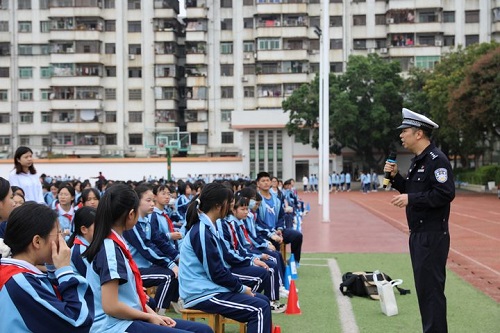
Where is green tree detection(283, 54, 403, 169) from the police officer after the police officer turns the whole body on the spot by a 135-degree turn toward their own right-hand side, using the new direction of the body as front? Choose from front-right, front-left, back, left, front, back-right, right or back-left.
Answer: front-left

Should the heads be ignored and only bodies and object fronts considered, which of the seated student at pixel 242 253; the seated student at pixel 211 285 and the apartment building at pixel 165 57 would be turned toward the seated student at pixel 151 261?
the apartment building

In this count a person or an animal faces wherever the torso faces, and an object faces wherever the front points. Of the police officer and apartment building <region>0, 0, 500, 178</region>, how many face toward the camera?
1

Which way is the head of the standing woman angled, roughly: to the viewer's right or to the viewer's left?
to the viewer's right

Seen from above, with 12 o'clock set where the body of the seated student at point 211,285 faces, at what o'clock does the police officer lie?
The police officer is roughly at 12 o'clock from the seated student.

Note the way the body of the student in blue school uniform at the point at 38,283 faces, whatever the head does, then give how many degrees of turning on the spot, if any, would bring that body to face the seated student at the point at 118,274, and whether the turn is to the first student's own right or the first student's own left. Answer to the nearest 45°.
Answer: approximately 45° to the first student's own left

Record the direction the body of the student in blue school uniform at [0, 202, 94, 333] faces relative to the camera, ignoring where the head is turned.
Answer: to the viewer's right

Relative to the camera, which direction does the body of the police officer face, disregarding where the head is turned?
to the viewer's left

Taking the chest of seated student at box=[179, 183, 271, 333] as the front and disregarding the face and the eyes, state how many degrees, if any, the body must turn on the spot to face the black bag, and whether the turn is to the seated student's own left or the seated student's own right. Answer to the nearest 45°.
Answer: approximately 45° to the seated student's own left

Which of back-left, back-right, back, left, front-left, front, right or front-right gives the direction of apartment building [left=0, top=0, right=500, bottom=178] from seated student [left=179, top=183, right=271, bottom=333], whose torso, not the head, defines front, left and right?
left

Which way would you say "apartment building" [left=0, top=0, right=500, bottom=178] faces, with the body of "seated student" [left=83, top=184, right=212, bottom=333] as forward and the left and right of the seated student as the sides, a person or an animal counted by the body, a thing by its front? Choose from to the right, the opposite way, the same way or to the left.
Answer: to the right

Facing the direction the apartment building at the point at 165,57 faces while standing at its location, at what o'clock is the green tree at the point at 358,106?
The green tree is roughly at 10 o'clock from the apartment building.

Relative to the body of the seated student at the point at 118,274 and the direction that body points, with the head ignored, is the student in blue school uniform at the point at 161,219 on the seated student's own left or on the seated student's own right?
on the seated student's own left

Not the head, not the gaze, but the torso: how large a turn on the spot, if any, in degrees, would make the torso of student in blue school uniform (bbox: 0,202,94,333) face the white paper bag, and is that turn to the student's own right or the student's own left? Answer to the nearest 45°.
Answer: approximately 45° to the student's own left

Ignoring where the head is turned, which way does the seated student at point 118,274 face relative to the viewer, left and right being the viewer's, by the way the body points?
facing to the right of the viewer

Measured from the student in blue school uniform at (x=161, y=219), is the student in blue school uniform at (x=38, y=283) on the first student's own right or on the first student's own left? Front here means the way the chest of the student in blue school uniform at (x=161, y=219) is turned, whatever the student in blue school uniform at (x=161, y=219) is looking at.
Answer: on the first student's own right
